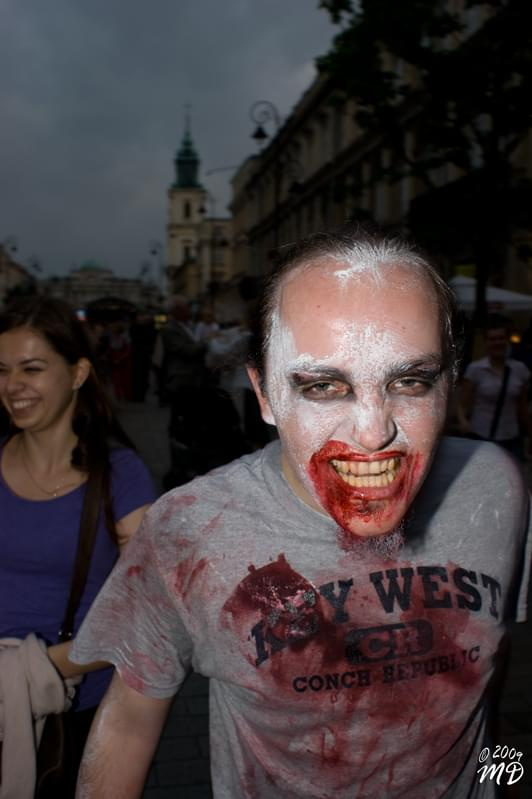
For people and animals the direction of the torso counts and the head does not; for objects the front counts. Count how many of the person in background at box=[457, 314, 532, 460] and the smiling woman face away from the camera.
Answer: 0

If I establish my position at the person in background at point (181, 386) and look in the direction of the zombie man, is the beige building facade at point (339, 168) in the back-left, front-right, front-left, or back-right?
back-left

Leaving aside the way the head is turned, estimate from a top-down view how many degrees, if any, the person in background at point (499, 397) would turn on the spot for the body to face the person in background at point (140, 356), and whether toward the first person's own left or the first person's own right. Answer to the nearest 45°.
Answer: approximately 135° to the first person's own right

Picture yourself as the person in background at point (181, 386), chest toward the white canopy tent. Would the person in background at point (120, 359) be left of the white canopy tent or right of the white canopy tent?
left

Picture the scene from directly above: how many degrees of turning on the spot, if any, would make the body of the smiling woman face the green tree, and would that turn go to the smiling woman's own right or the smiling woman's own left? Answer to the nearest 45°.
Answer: approximately 180°

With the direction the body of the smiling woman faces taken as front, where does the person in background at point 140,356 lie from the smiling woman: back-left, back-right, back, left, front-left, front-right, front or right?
back-right

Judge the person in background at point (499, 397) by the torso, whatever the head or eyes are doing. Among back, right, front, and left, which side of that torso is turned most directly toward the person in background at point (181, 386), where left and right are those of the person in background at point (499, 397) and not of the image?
right

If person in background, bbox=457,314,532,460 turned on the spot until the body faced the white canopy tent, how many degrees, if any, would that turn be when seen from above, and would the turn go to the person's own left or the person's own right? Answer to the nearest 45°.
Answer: approximately 180°
